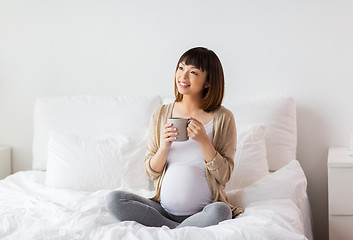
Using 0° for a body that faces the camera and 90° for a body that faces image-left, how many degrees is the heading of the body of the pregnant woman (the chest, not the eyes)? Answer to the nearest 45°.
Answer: approximately 45°

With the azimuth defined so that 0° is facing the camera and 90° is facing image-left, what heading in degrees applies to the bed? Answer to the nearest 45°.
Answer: approximately 0°

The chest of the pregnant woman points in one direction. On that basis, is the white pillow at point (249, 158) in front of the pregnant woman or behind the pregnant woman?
behind

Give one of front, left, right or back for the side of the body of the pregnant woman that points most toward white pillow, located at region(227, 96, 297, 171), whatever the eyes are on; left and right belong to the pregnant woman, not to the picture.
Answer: back
